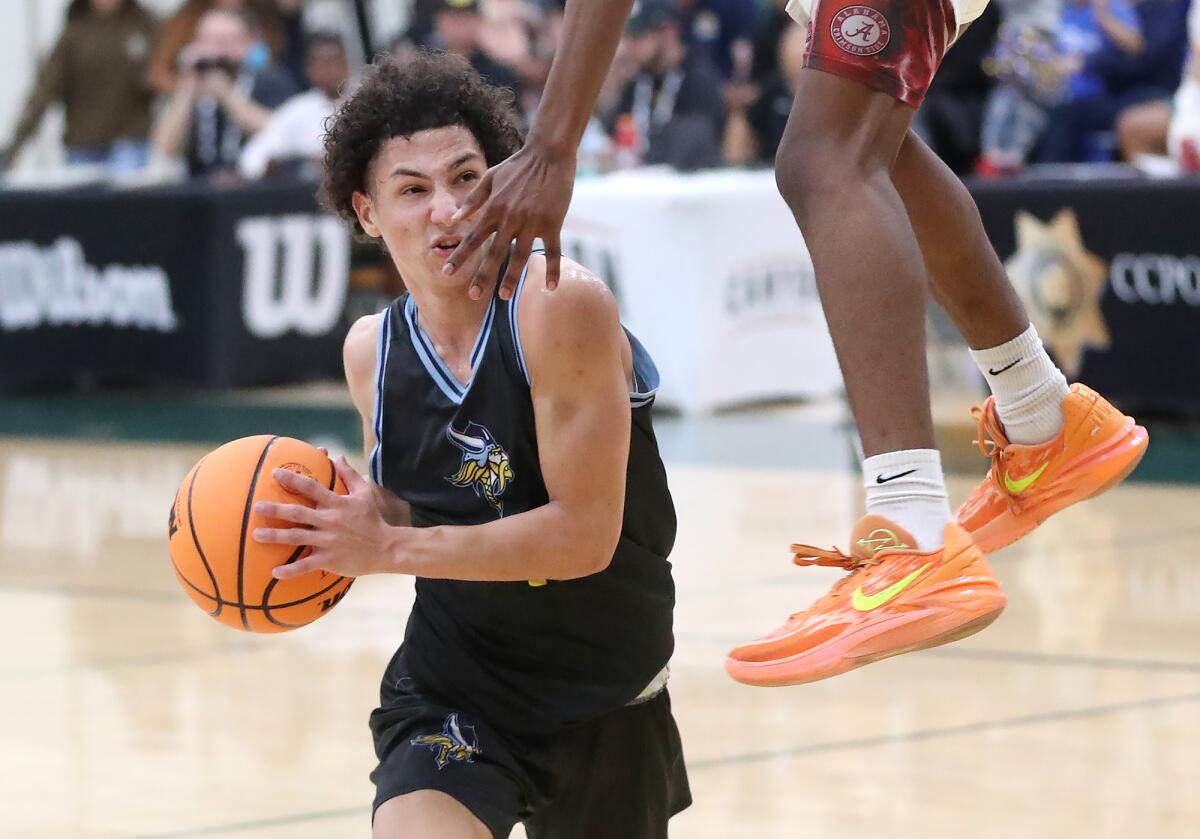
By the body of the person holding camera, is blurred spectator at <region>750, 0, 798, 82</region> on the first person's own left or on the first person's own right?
on the first person's own left

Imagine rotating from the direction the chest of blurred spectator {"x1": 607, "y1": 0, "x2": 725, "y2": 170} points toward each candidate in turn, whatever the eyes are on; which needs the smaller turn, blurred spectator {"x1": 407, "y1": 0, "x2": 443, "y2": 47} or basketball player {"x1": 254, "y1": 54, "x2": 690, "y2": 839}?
the basketball player

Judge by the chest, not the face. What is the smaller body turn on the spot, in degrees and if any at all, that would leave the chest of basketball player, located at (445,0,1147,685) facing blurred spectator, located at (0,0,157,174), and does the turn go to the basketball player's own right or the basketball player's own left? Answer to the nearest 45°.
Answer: approximately 45° to the basketball player's own right

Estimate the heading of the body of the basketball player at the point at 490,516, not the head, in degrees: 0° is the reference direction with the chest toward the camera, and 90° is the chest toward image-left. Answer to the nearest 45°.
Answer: approximately 45°

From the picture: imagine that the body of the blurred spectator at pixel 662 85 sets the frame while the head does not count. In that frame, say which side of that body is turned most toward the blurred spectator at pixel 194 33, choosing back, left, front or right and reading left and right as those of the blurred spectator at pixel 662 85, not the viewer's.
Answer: right

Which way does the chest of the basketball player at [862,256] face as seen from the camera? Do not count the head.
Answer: to the viewer's left

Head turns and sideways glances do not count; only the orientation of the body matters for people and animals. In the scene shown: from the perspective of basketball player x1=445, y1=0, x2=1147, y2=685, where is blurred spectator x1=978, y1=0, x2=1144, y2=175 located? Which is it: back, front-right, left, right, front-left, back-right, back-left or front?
right

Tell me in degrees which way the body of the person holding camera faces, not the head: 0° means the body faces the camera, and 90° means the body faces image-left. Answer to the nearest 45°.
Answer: approximately 0°

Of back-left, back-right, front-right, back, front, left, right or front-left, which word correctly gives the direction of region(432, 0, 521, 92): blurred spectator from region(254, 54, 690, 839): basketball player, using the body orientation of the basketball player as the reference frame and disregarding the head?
back-right

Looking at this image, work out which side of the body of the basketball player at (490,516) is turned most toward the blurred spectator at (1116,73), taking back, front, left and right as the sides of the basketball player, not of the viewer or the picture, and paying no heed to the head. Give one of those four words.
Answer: back

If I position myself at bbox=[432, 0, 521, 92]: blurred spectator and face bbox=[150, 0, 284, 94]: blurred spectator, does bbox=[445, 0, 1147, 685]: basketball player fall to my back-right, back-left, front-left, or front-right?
back-left

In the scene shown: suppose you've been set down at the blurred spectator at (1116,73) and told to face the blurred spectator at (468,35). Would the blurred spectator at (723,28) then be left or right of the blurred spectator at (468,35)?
right
